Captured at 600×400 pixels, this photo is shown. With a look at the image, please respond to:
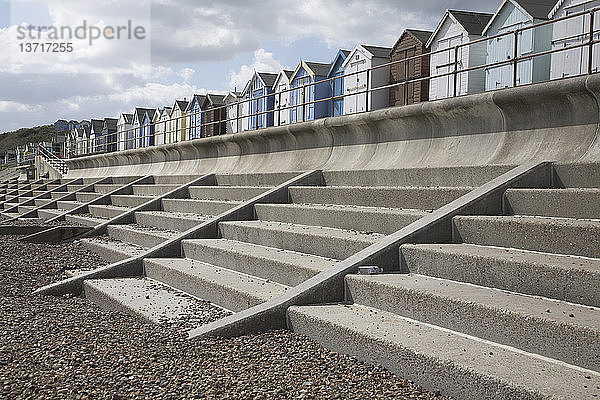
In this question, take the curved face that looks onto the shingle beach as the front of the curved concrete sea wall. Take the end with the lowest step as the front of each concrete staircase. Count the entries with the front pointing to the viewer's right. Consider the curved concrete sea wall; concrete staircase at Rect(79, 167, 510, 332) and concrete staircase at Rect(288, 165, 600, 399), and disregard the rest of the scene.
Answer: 0

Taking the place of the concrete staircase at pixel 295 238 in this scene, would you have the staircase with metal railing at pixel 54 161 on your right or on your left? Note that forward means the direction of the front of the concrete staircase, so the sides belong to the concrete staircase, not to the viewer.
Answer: on your right

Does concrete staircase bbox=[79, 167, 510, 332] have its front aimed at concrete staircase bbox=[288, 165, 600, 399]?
no

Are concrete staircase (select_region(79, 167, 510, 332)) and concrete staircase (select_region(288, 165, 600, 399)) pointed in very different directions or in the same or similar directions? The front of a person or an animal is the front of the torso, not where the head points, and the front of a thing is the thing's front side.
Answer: same or similar directions

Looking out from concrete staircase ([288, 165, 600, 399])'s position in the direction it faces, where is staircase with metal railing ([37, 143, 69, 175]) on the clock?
The staircase with metal railing is roughly at 3 o'clock from the concrete staircase.

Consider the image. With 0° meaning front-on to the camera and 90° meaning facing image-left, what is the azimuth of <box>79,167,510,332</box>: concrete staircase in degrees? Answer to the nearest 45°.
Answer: approximately 45°

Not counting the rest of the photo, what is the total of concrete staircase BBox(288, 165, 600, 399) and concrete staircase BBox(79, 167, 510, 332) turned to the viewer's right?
0

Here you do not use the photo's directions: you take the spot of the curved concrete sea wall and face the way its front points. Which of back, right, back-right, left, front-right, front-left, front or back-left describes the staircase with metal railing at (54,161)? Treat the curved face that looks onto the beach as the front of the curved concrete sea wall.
right

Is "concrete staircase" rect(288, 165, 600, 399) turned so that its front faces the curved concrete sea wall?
no

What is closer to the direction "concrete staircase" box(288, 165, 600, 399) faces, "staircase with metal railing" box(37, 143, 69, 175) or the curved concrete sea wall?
the staircase with metal railing

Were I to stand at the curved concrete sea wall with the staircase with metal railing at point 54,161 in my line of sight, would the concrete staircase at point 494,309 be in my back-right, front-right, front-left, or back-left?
back-left

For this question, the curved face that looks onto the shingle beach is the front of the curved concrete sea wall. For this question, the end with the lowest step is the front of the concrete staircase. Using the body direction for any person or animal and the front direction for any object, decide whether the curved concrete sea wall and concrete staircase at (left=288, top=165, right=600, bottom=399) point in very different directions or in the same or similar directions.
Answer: same or similar directions

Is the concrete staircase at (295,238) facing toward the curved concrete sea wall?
no

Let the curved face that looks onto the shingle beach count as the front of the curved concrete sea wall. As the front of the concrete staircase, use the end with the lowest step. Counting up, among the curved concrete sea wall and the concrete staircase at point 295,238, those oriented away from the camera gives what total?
0

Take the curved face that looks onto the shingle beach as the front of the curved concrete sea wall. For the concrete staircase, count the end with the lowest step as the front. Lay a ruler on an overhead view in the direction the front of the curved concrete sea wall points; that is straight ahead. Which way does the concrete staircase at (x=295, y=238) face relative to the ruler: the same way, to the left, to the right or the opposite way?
the same way

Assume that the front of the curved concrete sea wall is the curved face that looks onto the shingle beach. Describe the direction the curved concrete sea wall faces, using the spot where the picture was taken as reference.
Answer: facing the viewer and to the left of the viewer
